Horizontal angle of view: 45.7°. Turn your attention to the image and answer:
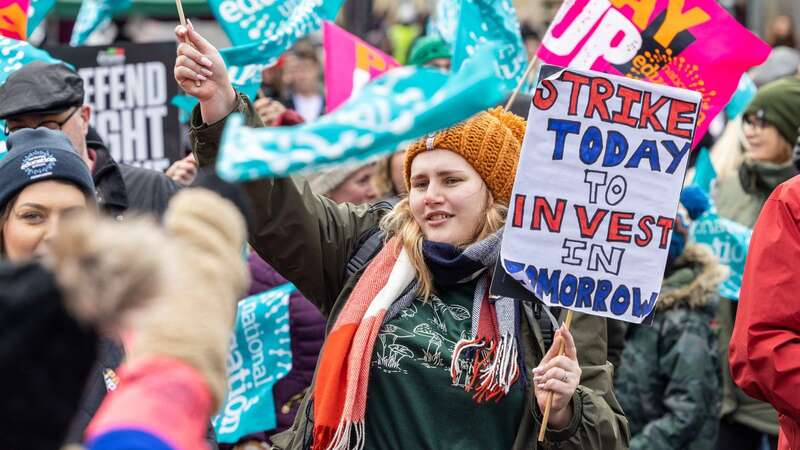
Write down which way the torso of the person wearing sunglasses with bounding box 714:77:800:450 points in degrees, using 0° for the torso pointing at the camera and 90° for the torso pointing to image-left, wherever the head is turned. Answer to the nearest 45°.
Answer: approximately 45°

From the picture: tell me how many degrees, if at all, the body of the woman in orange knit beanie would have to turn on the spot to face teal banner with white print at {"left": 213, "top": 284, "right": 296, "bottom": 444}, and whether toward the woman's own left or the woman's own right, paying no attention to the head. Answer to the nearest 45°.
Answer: approximately 135° to the woman's own right

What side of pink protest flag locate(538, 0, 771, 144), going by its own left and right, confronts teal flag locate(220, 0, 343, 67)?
right

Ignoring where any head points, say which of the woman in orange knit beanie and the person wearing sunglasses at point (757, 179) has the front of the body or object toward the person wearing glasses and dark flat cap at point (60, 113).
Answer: the person wearing sunglasses at point (757, 179)

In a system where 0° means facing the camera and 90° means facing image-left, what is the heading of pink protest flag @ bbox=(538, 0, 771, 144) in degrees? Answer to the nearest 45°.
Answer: approximately 0°

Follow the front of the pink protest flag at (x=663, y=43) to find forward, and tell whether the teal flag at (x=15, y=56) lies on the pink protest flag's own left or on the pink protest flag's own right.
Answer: on the pink protest flag's own right

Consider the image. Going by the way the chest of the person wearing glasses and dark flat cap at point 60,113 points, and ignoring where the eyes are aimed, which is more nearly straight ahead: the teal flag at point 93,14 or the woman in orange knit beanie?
the woman in orange knit beanie

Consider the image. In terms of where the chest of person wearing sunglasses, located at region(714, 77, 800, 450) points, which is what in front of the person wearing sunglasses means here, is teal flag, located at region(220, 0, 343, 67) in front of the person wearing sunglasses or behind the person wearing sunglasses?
in front
